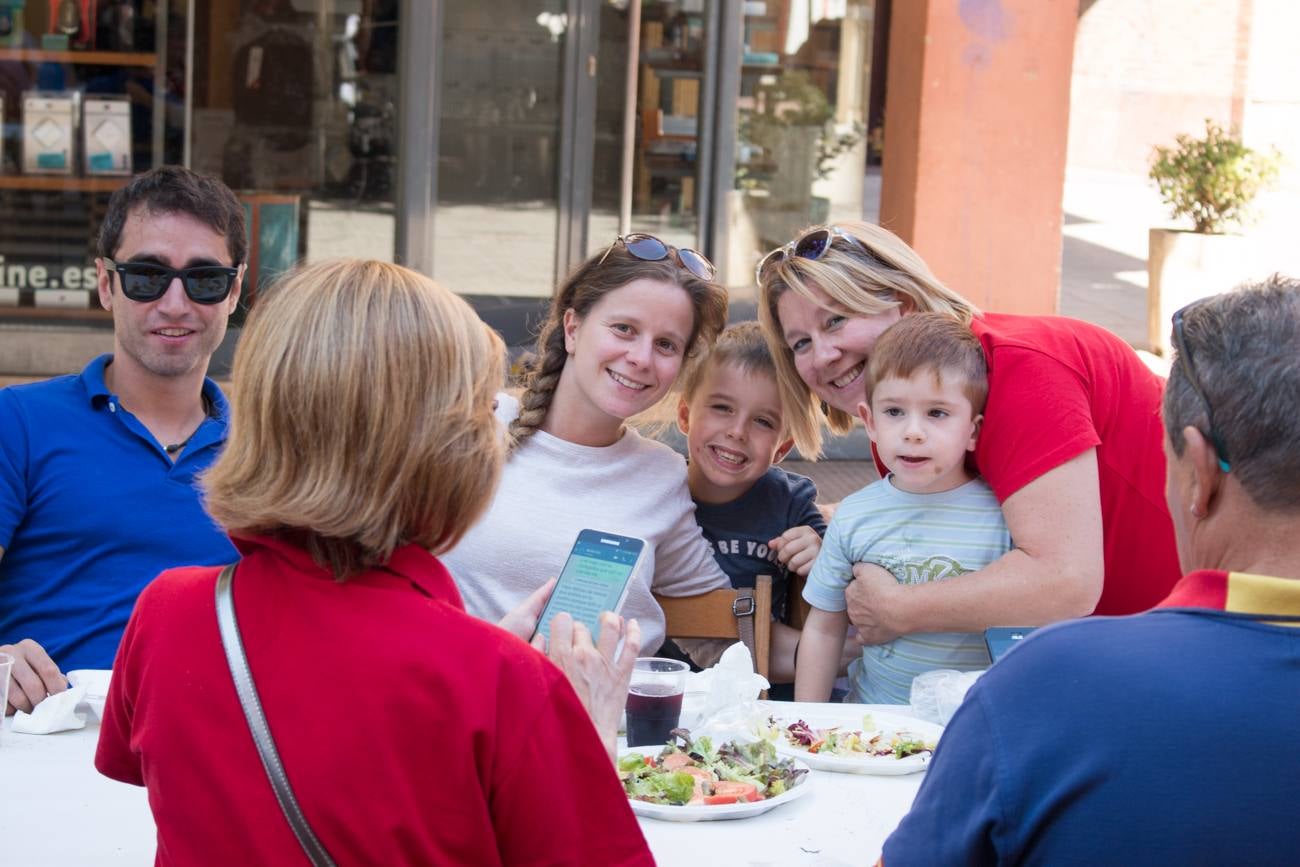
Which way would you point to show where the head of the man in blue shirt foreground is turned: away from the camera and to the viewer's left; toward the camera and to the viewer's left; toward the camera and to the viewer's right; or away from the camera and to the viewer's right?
away from the camera and to the viewer's left

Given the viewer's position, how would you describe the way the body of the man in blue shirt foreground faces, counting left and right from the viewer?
facing away from the viewer and to the left of the viewer

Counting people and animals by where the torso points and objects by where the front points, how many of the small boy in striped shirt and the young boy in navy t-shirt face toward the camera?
2

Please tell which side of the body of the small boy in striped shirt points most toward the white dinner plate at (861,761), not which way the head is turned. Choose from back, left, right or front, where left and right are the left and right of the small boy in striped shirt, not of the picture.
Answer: front

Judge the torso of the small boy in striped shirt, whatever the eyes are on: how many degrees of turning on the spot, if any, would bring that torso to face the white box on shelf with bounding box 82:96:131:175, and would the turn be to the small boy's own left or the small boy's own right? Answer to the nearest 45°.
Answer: approximately 135° to the small boy's own right

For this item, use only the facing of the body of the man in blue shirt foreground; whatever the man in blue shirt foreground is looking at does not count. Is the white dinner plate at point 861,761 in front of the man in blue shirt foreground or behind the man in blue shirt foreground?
in front

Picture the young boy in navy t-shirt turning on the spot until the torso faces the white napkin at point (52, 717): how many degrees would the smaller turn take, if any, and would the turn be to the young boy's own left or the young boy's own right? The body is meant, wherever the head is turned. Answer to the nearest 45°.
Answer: approximately 45° to the young boy's own right

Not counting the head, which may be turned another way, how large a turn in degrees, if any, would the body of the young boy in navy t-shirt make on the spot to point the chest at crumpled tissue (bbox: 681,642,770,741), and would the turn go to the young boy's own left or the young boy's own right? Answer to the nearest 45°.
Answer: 0° — they already face it

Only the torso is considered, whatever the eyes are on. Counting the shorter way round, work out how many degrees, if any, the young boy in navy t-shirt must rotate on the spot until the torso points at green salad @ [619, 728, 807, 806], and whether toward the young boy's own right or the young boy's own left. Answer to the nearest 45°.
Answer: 0° — they already face it

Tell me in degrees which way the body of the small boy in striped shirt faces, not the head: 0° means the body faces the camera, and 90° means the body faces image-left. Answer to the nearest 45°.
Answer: approximately 0°

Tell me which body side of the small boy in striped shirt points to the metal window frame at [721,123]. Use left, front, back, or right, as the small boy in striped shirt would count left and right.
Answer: back

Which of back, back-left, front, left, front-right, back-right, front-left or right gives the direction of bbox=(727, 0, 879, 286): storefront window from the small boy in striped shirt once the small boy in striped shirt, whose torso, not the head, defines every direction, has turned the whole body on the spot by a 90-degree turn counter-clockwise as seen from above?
left
